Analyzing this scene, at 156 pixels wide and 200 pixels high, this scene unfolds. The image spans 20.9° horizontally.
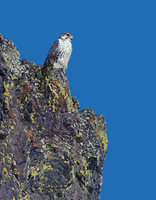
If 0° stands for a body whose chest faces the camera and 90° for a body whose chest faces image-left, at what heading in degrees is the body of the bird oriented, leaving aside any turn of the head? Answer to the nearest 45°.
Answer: approximately 315°
